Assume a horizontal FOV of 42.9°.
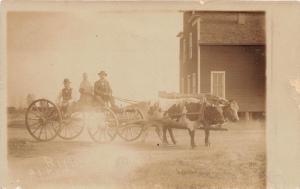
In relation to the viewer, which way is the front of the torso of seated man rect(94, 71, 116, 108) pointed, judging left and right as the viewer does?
facing the viewer and to the right of the viewer

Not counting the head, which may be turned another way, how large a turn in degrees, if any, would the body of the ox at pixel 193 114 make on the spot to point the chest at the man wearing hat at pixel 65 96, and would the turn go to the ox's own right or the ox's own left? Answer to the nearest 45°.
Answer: approximately 180°

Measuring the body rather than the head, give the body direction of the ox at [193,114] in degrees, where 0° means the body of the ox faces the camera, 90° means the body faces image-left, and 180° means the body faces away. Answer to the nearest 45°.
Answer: approximately 270°

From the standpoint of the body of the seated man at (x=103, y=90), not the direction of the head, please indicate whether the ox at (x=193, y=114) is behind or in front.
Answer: in front

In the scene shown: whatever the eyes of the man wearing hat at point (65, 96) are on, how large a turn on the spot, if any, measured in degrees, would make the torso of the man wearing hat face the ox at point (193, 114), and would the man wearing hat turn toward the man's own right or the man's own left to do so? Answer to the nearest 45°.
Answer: approximately 45° to the man's own left
